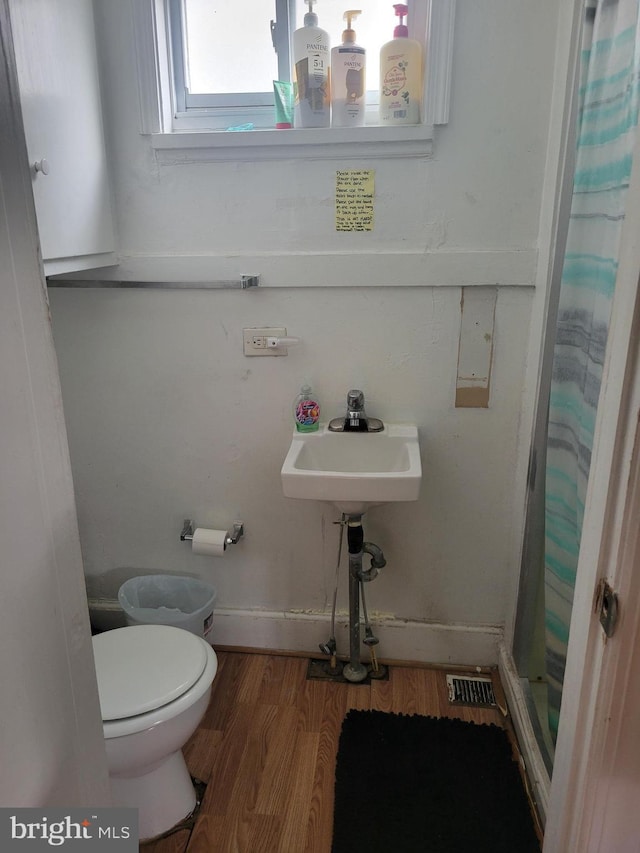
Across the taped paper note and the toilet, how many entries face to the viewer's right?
1

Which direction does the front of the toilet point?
to the viewer's right

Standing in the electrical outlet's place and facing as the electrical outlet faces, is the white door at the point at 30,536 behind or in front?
in front

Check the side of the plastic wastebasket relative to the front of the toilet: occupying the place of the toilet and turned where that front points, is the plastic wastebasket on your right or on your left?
on your left

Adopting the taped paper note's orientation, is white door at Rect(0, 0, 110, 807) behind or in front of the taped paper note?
in front

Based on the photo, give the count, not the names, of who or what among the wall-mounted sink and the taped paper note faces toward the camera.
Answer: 2

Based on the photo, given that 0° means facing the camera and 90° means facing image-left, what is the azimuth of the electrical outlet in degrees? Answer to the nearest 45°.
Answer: approximately 0°
